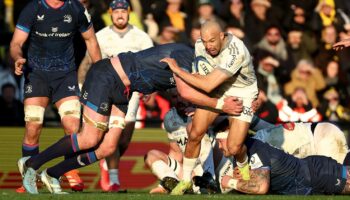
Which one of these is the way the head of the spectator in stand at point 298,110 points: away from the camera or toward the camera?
toward the camera

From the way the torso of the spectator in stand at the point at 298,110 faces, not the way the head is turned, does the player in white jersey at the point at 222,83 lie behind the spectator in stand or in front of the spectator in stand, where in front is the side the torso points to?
in front

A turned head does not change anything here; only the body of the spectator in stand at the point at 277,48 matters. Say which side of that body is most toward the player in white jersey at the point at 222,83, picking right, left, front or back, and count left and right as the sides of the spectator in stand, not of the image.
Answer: front

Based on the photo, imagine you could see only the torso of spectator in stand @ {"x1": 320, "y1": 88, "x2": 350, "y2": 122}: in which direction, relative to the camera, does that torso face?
toward the camera

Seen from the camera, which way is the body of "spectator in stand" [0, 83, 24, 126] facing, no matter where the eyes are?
toward the camera

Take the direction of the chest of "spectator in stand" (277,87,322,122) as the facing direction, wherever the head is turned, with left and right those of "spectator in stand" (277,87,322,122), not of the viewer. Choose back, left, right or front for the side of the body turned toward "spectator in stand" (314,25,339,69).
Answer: back

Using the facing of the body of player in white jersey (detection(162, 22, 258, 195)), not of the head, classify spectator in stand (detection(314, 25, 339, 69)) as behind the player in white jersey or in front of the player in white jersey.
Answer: behind

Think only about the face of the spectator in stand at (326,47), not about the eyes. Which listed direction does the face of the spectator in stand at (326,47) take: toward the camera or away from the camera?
toward the camera

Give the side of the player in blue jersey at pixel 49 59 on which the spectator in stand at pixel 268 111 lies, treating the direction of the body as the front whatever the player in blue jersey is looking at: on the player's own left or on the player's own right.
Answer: on the player's own left

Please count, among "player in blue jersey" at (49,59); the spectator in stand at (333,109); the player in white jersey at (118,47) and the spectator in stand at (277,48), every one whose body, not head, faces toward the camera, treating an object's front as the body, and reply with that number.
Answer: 4

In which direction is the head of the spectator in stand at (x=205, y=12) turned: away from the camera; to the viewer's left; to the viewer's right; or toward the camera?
toward the camera

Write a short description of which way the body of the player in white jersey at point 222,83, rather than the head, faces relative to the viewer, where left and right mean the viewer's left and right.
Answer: facing the viewer and to the left of the viewer

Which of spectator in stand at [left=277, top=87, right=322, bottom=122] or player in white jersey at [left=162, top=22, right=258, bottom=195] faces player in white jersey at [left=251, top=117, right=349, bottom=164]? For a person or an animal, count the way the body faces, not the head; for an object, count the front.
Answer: the spectator in stand

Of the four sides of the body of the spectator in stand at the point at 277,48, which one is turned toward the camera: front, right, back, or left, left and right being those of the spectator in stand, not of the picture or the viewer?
front

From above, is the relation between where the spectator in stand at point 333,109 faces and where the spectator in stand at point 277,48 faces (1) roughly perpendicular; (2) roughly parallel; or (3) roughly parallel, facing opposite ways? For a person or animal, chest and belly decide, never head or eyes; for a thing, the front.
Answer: roughly parallel

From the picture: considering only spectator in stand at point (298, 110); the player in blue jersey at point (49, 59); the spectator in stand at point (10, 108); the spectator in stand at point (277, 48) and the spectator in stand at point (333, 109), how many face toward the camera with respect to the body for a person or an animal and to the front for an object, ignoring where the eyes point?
5

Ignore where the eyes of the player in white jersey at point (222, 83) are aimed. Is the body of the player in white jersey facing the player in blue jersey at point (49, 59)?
no
